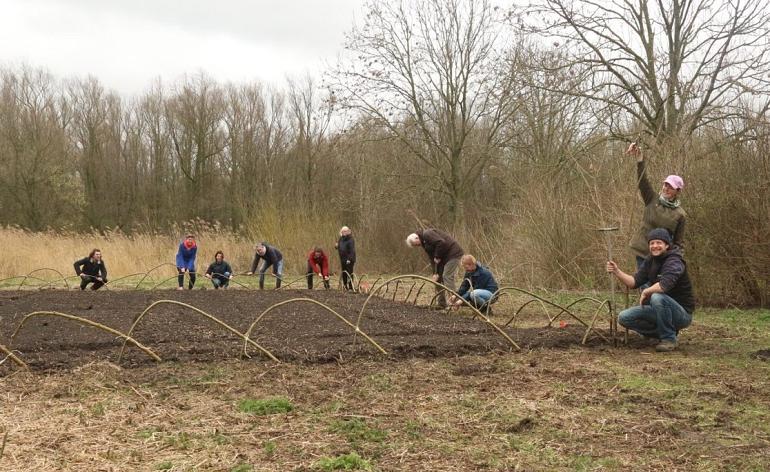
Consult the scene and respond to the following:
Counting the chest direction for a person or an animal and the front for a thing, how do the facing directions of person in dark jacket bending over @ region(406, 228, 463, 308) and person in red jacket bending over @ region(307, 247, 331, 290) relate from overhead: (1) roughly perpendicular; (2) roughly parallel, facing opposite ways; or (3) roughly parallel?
roughly perpendicular

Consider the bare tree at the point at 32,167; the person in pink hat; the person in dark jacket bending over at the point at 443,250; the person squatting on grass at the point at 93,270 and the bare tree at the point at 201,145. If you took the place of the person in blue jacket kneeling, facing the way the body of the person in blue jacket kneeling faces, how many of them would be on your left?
1

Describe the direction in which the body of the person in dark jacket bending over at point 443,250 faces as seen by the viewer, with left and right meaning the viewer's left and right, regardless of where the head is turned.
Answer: facing to the left of the viewer

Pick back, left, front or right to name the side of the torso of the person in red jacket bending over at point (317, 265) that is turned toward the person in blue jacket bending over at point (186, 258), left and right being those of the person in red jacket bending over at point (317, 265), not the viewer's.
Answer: right

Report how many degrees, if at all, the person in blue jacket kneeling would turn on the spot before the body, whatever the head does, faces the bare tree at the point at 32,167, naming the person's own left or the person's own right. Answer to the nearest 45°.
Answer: approximately 90° to the person's own right

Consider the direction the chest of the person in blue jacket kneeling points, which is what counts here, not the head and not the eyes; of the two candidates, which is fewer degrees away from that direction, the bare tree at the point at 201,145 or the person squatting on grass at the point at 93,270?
the person squatting on grass

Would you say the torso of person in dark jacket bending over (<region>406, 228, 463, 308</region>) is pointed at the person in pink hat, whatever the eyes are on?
no

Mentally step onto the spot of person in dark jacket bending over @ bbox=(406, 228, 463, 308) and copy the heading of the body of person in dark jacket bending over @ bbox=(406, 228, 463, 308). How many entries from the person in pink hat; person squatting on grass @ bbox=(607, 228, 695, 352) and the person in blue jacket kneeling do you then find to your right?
0

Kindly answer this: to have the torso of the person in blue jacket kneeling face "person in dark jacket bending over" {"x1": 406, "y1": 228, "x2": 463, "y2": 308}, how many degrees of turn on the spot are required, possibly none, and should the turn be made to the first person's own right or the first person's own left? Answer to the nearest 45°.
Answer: approximately 90° to the first person's own right

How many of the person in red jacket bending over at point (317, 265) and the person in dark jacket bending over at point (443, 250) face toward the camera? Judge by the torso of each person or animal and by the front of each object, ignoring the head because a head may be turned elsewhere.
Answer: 1

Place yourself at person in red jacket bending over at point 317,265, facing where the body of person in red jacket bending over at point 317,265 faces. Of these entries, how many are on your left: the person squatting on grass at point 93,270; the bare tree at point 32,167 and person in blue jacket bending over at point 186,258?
0

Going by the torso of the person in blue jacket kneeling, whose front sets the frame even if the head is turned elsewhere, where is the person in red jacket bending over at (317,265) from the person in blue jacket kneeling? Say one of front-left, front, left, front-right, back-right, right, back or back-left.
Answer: right

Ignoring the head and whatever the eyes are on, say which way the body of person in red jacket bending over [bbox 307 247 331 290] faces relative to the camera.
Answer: toward the camera

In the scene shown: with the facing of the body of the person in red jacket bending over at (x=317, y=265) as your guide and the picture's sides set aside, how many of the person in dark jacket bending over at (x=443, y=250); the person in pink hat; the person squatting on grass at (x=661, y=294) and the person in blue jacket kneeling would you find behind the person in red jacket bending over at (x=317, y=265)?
0

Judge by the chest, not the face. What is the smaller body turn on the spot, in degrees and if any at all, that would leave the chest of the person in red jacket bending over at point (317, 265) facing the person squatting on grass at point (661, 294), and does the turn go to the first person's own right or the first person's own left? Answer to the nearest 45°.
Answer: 0° — they already face them

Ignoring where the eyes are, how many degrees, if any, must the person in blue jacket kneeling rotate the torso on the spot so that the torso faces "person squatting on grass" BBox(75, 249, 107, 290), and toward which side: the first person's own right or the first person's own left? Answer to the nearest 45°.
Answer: approximately 45° to the first person's own right
